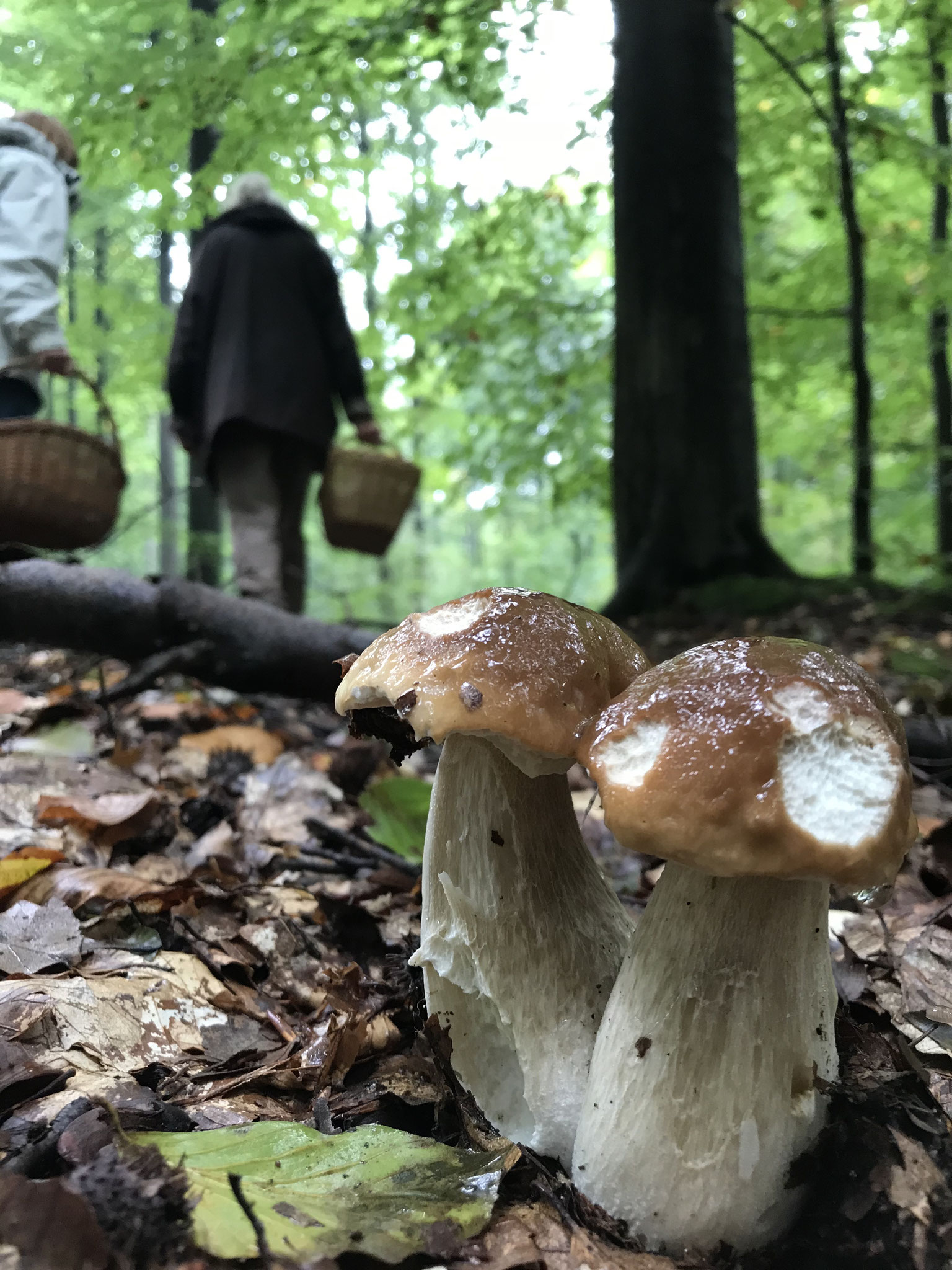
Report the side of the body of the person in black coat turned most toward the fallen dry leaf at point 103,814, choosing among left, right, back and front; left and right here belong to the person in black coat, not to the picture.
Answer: back

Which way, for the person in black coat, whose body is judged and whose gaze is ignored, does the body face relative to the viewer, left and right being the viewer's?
facing away from the viewer

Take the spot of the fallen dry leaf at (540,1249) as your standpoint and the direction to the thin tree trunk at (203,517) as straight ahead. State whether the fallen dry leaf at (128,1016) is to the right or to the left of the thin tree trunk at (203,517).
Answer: left

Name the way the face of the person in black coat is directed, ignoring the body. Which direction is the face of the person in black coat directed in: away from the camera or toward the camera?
away from the camera

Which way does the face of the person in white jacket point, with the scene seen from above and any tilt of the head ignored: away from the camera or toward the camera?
away from the camera

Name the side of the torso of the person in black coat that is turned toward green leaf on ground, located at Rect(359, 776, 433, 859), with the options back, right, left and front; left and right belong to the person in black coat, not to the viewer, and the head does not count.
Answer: back

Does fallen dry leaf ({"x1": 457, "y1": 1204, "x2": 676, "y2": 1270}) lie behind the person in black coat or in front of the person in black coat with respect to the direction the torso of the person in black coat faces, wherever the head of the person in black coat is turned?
behind

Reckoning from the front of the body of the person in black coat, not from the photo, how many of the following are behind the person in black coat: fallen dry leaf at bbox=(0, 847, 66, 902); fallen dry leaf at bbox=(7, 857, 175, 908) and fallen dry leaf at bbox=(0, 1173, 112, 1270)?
3
